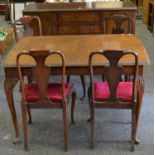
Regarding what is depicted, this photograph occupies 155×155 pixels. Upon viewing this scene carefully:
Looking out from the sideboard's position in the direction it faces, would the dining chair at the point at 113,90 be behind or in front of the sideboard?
in front

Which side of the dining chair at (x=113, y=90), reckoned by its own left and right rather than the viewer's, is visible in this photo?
back

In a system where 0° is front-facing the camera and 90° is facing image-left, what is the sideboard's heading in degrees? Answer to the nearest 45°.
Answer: approximately 0°

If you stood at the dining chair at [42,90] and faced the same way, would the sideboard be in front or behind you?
in front

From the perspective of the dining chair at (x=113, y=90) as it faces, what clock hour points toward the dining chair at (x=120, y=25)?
the dining chair at (x=120, y=25) is roughly at 12 o'clock from the dining chair at (x=113, y=90).

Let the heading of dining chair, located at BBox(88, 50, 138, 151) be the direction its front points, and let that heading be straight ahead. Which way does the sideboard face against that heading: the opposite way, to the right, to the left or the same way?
the opposite way

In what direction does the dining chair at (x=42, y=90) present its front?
away from the camera
